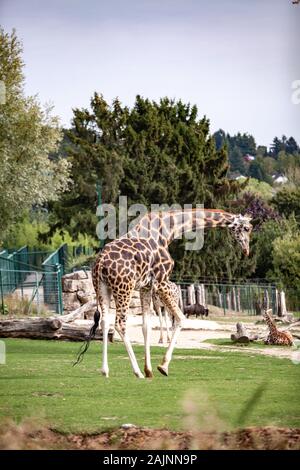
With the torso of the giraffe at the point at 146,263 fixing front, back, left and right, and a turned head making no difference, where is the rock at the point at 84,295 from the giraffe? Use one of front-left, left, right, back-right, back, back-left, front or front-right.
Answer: left

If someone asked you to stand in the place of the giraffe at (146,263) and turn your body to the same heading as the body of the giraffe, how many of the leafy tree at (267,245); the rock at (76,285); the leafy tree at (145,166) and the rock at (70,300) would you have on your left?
4

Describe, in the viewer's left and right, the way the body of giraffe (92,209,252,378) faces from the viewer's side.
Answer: facing to the right of the viewer

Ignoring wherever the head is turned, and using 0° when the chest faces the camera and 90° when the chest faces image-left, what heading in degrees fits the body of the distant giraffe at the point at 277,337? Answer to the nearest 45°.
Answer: approximately 90°

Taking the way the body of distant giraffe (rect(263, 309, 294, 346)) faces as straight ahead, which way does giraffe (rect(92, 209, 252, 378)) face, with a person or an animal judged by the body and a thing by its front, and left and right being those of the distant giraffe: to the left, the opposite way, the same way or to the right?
the opposite way

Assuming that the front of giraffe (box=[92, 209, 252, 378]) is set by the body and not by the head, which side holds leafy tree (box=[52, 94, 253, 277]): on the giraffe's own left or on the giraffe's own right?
on the giraffe's own left

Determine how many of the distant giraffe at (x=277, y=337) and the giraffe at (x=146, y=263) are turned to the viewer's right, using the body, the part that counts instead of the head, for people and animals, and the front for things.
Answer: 1

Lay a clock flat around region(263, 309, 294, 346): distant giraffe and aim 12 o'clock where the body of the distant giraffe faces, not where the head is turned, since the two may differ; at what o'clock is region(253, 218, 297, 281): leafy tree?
The leafy tree is roughly at 3 o'clock from the distant giraffe.

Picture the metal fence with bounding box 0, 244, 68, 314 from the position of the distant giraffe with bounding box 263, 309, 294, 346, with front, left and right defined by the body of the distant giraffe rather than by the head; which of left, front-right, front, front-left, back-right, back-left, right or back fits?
front-right

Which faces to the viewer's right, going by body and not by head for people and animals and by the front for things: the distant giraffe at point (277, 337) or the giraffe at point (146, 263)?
the giraffe

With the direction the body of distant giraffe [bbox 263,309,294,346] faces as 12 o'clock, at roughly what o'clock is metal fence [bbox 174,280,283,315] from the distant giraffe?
The metal fence is roughly at 3 o'clock from the distant giraffe.
